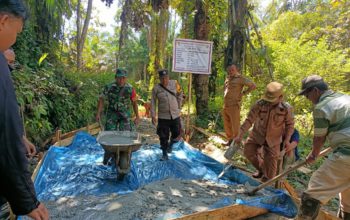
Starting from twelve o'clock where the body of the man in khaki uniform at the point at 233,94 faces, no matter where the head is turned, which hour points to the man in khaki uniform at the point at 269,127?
the man in khaki uniform at the point at 269,127 is roughly at 10 o'clock from the man in khaki uniform at the point at 233,94.

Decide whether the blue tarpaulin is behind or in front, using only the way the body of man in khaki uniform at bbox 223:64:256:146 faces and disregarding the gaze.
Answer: in front

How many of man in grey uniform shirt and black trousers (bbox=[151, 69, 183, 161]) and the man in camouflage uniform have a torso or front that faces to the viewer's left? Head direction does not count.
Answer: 0

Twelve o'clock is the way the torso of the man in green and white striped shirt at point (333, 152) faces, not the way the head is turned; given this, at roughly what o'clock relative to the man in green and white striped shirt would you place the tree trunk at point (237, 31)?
The tree trunk is roughly at 2 o'clock from the man in green and white striped shirt.

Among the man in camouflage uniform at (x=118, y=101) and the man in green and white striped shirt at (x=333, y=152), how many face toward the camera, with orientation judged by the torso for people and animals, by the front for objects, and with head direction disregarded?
1

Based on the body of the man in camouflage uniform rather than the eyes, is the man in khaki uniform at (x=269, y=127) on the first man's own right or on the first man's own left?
on the first man's own left

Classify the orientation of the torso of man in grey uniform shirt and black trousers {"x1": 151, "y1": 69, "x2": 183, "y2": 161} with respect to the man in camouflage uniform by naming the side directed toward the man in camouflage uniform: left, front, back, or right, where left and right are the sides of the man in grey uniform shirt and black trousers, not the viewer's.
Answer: right

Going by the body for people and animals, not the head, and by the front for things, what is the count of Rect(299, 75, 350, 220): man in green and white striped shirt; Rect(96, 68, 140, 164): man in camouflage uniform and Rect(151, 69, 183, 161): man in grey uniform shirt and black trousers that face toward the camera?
2

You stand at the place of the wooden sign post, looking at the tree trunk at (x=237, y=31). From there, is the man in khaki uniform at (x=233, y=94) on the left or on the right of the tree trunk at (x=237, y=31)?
right

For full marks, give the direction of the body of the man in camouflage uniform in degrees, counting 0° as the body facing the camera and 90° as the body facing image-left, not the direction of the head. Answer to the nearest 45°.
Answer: approximately 0°

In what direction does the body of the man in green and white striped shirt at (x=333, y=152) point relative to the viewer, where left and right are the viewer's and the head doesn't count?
facing to the left of the viewer

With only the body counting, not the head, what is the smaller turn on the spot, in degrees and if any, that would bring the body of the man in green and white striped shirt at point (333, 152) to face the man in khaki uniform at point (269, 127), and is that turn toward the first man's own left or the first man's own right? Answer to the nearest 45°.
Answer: approximately 45° to the first man's own right

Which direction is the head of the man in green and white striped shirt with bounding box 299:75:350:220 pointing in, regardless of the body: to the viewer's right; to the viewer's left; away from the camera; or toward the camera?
to the viewer's left
